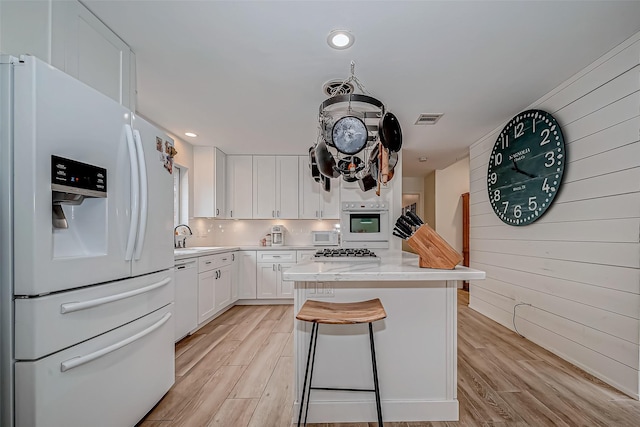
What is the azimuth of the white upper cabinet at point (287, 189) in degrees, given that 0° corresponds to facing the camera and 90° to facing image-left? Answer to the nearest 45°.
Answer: approximately 0°

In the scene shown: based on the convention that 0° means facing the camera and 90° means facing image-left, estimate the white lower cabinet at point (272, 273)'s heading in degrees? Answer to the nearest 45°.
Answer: approximately 0°

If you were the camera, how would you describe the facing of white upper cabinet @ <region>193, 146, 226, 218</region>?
facing to the right of the viewer

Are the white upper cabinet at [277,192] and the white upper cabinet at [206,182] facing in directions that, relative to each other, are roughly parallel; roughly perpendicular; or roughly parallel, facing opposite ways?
roughly perpendicular

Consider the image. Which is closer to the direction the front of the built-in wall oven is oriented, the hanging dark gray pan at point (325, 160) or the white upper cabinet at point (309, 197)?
the hanging dark gray pan
